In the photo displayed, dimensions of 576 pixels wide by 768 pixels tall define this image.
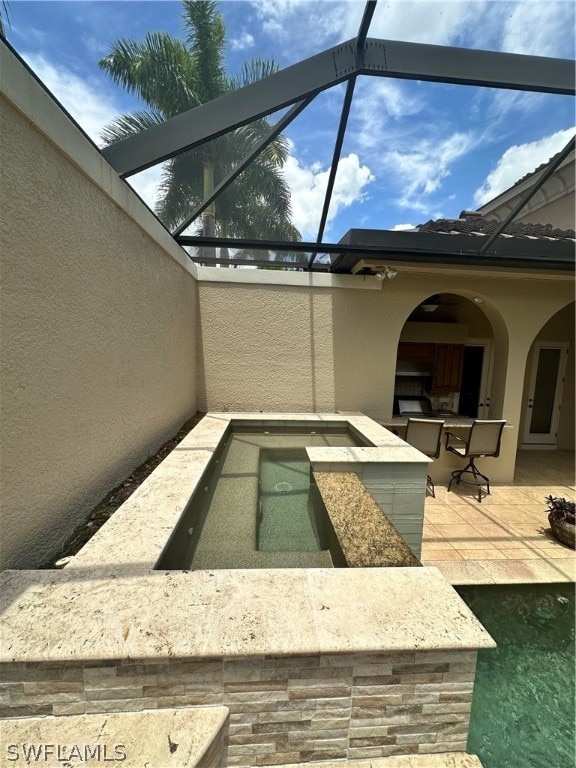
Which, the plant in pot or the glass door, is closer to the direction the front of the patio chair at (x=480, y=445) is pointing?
the glass door

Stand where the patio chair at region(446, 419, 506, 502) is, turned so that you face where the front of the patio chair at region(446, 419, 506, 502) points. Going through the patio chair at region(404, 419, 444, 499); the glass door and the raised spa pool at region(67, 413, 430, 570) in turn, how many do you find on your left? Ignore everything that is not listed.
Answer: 2

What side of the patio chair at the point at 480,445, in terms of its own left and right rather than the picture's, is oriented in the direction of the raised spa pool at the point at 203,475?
left

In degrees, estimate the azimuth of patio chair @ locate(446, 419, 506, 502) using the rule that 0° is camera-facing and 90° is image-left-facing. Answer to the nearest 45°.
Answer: approximately 135°

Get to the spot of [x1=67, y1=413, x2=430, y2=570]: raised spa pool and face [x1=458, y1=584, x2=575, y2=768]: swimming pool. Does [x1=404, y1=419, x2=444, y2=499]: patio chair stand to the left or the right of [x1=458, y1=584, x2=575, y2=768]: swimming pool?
left

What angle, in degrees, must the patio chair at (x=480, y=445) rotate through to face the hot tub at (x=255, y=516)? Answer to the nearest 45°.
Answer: approximately 135° to its left

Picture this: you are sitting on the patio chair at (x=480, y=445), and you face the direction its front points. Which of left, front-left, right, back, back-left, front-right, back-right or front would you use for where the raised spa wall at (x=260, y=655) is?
back-left

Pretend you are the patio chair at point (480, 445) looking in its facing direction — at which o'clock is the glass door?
The glass door is roughly at 2 o'clock from the patio chair.

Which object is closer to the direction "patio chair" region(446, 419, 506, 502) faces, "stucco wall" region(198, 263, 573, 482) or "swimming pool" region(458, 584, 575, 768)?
the stucco wall

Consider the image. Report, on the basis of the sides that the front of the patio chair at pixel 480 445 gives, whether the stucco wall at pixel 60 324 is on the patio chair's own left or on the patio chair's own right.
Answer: on the patio chair's own left

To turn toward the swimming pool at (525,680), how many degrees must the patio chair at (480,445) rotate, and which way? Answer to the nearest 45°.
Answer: approximately 135° to its left
